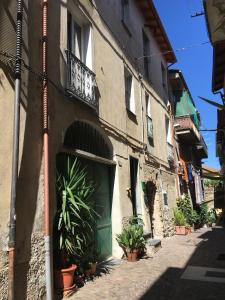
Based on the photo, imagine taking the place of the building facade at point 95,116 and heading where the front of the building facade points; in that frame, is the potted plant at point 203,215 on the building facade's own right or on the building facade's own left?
on the building facade's own left

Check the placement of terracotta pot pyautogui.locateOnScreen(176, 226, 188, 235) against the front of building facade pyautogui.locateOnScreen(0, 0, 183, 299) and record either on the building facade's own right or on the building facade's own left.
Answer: on the building facade's own left

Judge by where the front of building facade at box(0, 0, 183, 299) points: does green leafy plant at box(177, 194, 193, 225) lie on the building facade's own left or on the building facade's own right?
on the building facade's own left

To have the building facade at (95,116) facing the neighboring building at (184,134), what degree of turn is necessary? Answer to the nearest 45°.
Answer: approximately 90° to its left

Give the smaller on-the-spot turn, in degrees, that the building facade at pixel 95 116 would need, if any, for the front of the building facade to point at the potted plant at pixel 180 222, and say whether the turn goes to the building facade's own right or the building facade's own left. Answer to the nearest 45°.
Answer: approximately 90° to the building facade's own left

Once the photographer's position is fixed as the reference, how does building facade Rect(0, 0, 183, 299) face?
facing the viewer and to the right of the viewer
